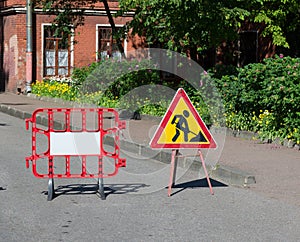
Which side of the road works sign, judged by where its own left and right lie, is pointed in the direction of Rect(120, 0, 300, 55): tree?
back

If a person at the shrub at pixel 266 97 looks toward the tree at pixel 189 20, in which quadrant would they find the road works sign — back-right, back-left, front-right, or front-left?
back-left

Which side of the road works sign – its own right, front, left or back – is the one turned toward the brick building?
back

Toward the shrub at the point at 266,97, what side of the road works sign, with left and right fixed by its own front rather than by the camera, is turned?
back

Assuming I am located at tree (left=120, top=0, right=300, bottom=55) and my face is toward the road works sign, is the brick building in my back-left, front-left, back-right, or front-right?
back-right

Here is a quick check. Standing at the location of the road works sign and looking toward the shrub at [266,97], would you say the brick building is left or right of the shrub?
left

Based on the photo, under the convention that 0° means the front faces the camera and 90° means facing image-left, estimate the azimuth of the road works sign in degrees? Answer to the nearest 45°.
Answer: approximately 0°
